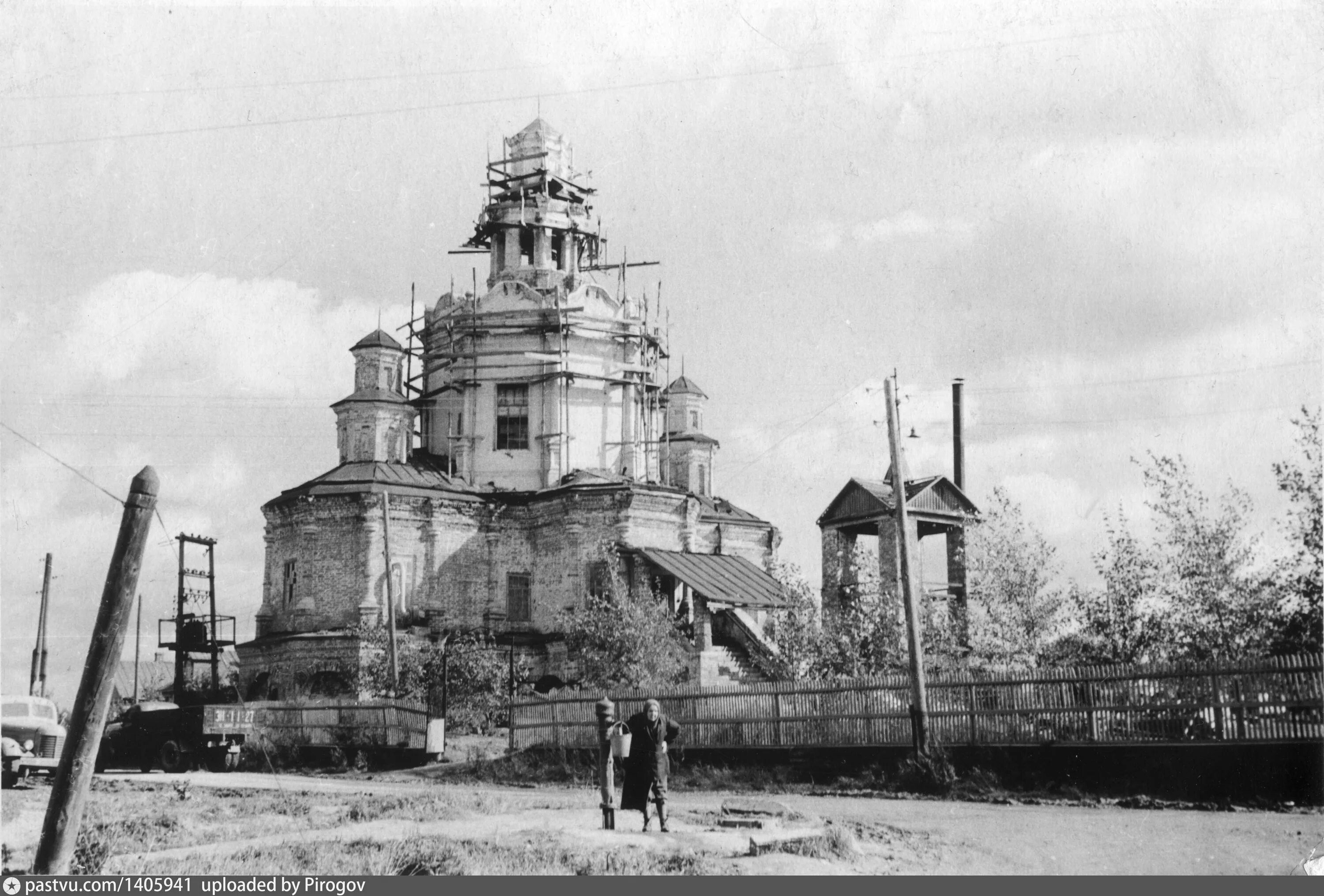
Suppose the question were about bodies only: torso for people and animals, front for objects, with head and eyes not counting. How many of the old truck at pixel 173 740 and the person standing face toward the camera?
1

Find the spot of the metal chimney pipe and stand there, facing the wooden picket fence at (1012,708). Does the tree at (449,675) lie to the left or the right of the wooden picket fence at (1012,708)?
right

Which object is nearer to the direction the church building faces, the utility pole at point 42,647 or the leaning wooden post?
the leaning wooden post

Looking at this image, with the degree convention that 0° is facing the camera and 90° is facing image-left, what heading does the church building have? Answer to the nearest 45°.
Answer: approximately 315°

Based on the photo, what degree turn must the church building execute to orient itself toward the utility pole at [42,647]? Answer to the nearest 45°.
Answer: approximately 135° to its right

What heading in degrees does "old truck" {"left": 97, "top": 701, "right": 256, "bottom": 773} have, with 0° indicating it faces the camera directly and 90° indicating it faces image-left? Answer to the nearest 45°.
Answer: approximately 135°

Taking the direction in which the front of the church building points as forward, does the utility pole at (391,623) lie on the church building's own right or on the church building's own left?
on the church building's own right

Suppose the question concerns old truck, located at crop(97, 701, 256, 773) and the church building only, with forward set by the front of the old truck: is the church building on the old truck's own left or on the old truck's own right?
on the old truck's own right

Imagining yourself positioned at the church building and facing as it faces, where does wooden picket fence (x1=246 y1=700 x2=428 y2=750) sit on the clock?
The wooden picket fence is roughly at 2 o'clock from the church building.

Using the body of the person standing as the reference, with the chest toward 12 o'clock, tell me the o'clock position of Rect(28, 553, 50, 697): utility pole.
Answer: The utility pole is roughly at 5 o'clock from the person standing.
